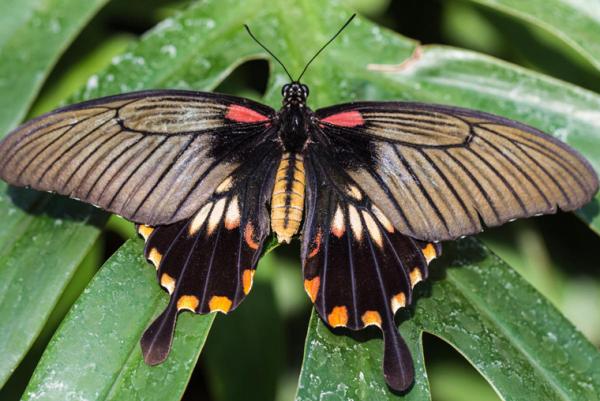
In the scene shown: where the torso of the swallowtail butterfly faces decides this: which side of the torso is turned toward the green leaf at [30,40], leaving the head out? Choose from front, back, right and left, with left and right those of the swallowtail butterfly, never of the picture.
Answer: left

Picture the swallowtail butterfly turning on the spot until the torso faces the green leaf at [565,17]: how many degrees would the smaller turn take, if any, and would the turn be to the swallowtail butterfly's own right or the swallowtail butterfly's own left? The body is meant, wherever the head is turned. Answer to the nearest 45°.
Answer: approximately 90° to the swallowtail butterfly's own right

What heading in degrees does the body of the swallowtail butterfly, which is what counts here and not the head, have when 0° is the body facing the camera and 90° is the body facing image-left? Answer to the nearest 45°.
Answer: approximately 180°
